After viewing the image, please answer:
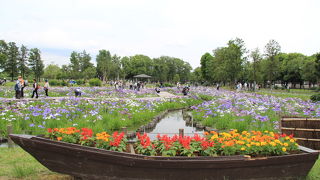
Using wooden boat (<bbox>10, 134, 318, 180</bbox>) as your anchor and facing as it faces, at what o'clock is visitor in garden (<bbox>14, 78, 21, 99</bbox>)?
The visitor in garden is roughly at 2 o'clock from the wooden boat.

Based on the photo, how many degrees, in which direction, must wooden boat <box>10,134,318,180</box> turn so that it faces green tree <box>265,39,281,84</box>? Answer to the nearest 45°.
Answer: approximately 135° to its right

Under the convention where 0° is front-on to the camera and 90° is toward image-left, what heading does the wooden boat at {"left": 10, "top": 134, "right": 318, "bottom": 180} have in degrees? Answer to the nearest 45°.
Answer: approximately 90°

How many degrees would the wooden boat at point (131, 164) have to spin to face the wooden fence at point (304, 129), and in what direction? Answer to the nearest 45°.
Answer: approximately 135° to its right

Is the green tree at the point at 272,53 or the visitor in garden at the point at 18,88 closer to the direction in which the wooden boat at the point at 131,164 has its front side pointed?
the visitor in garden

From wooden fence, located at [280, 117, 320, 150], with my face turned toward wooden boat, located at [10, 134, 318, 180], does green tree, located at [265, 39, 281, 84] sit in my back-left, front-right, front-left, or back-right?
back-right
